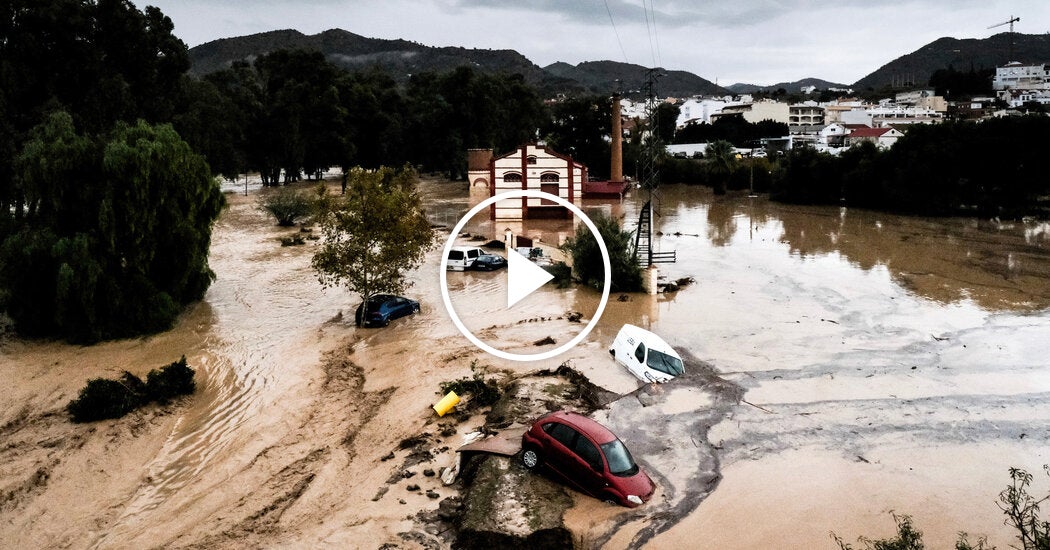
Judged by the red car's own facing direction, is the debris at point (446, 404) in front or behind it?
behind

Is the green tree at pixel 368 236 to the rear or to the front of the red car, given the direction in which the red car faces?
to the rear

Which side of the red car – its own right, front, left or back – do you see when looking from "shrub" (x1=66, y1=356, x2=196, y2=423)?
back

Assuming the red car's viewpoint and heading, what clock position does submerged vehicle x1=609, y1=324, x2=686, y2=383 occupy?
The submerged vehicle is roughly at 8 o'clock from the red car.

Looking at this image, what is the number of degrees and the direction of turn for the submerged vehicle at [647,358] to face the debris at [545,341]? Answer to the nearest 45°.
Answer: approximately 180°

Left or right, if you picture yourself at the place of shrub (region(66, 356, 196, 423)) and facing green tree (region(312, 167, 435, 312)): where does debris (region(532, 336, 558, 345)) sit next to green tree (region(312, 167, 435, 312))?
right

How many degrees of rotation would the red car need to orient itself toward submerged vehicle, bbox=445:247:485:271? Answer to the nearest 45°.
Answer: approximately 135° to its left

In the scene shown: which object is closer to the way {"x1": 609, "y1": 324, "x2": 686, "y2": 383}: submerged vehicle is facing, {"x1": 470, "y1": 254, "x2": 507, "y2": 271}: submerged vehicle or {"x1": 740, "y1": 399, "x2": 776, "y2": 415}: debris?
the debris

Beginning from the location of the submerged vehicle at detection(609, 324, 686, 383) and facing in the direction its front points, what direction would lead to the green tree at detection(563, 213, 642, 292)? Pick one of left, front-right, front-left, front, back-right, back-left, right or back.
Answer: back-left

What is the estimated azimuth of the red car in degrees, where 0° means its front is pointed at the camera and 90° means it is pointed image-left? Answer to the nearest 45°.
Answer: approximately 315°

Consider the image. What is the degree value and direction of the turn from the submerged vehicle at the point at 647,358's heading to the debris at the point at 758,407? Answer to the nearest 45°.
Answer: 0° — it already faces it

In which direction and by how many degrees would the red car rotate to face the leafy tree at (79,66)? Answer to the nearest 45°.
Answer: approximately 180°
